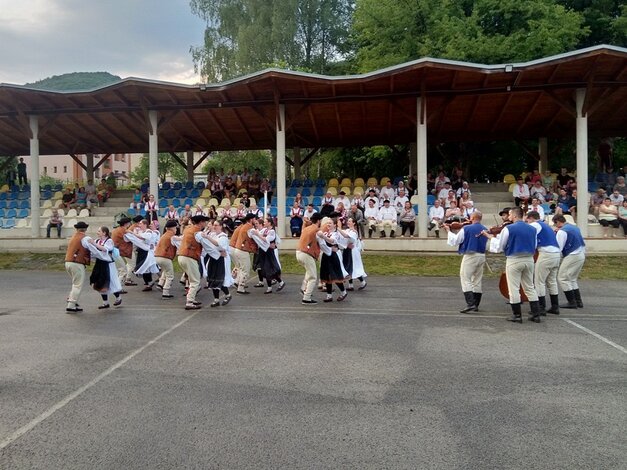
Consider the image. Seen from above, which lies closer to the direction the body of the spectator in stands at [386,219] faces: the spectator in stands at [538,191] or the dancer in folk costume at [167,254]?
the dancer in folk costume

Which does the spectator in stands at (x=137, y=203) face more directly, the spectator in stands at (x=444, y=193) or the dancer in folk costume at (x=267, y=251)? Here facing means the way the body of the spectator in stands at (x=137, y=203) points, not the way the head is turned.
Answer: the dancer in folk costume

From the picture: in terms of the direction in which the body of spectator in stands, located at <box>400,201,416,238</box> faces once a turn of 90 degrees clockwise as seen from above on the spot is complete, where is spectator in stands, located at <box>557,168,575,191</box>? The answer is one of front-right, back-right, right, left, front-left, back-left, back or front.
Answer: back-right

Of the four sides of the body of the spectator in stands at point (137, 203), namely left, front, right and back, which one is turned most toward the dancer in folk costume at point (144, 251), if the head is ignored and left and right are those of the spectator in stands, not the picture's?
front

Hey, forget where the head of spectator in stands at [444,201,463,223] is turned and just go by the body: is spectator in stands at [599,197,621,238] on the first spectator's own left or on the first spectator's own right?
on the first spectator's own left

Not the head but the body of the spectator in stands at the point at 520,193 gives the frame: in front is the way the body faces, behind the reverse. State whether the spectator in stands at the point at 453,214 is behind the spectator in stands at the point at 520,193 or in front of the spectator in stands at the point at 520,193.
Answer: in front

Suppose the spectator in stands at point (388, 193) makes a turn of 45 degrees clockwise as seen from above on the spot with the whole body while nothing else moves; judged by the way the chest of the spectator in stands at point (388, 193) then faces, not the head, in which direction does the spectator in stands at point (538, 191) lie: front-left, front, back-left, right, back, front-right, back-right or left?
back-left

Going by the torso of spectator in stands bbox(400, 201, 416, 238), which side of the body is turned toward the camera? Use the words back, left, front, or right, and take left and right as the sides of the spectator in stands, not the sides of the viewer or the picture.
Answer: front

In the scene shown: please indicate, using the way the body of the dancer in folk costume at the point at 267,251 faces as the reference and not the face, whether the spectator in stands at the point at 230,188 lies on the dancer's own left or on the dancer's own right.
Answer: on the dancer's own right

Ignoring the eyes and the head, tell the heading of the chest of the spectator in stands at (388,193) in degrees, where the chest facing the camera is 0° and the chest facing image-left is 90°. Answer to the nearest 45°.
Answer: approximately 0°

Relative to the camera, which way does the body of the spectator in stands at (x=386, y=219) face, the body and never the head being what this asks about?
toward the camera

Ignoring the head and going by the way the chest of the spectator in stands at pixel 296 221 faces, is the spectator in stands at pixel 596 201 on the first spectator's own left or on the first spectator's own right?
on the first spectator's own left

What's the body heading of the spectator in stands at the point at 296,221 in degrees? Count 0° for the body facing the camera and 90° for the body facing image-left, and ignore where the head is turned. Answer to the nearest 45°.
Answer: approximately 0°
